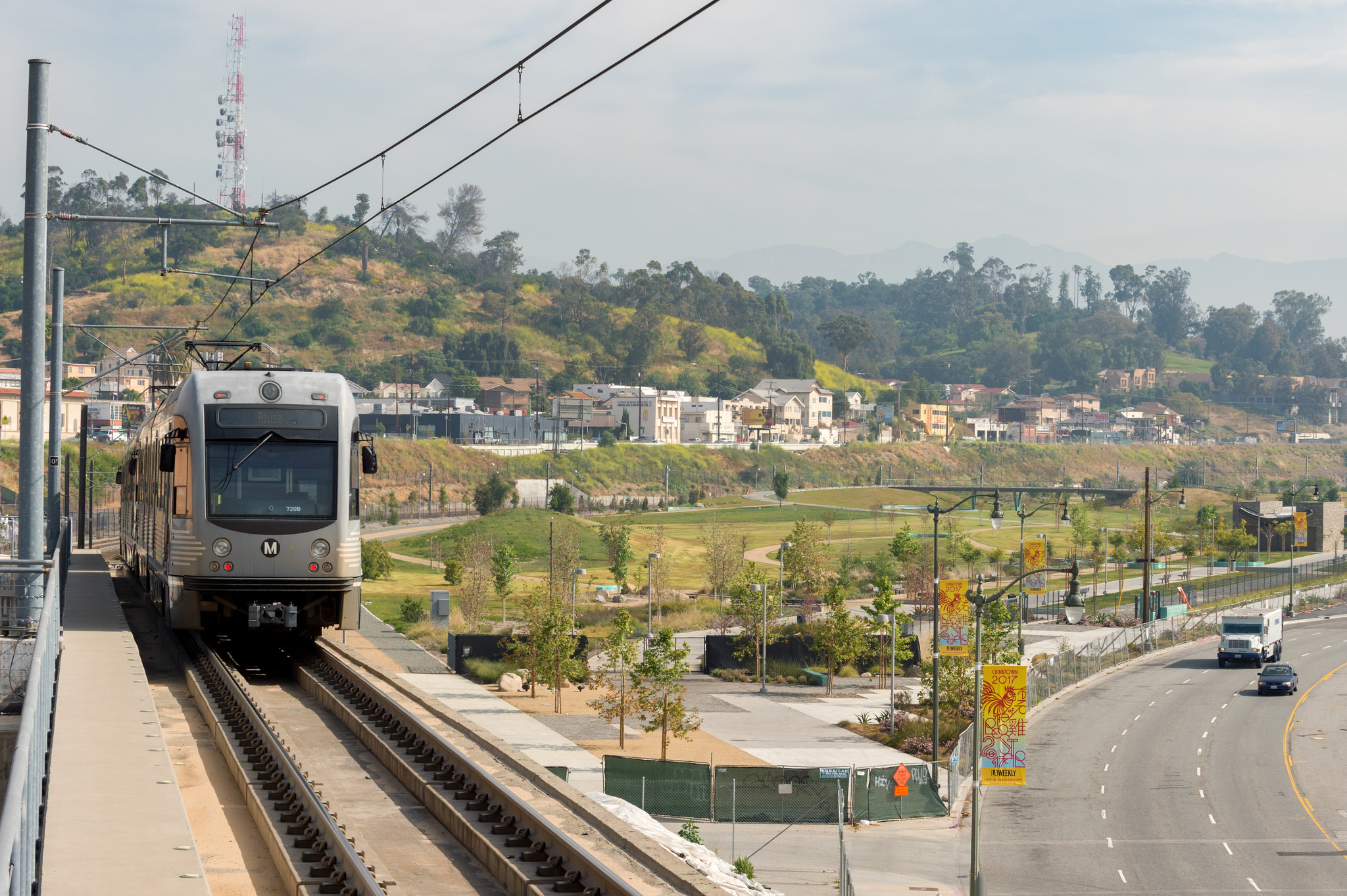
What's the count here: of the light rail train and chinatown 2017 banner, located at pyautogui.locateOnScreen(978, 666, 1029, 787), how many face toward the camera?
2

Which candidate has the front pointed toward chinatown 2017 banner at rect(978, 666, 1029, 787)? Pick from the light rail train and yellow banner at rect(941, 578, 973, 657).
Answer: the yellow banner

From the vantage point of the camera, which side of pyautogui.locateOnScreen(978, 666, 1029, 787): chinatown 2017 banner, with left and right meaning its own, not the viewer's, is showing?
front

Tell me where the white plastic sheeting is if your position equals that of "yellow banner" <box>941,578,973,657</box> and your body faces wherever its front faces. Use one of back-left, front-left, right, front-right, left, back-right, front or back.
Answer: front

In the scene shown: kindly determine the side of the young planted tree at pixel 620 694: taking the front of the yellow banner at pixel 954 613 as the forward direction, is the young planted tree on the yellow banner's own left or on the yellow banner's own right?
on the yellow banner's own right

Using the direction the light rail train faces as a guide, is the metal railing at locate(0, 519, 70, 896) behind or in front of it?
in front

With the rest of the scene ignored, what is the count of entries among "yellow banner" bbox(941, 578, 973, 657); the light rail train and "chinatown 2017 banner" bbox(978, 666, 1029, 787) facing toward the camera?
3

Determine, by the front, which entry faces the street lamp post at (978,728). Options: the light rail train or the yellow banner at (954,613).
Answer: the yellow banner

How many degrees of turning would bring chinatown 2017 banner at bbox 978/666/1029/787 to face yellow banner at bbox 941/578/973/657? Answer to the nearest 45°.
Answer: approximately 180°

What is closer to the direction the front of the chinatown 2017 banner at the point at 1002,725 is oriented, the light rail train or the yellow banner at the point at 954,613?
the light rail train

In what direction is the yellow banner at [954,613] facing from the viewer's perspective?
toward the camera

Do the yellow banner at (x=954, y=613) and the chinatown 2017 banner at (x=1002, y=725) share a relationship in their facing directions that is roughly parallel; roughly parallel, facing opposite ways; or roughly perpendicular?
roughly parallel

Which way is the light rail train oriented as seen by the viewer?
toward the camera

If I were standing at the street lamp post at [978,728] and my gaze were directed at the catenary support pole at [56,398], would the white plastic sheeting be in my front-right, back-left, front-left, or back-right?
front-left
